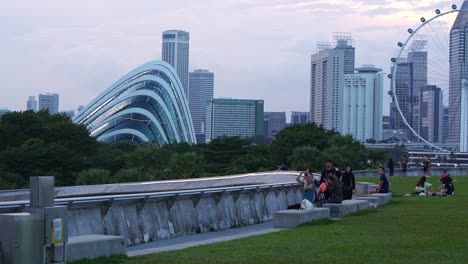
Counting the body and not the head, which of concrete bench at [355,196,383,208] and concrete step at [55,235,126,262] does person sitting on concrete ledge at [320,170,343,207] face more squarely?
the concrete step

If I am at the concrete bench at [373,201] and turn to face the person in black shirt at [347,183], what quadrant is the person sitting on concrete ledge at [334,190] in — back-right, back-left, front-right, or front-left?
front-left

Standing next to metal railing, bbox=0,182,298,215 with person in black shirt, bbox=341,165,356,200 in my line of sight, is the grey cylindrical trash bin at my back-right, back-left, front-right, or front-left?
back-right

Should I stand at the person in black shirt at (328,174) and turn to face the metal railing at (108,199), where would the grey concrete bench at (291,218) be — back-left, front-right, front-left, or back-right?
front-left
